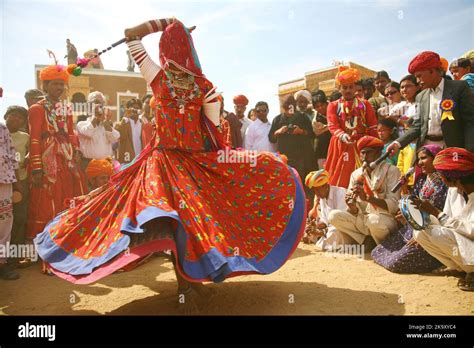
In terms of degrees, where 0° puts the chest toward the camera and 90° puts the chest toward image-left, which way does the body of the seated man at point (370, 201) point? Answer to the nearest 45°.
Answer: approximately 45°

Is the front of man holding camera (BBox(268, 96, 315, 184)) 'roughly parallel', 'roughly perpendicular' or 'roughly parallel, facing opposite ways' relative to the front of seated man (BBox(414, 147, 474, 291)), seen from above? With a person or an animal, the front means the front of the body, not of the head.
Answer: roughly perpendicular

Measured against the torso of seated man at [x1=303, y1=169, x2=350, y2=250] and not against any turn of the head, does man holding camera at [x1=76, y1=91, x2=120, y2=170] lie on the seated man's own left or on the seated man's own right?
on the seated man's own right

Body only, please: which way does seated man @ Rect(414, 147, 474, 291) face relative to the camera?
to the viewer's left

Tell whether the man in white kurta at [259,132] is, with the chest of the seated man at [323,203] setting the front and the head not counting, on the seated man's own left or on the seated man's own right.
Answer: on the seated man's own right

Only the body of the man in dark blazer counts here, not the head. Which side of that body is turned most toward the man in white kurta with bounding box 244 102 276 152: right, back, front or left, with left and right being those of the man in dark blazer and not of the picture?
right

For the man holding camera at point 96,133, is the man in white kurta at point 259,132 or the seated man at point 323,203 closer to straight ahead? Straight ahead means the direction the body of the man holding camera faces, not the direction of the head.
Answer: the seated man

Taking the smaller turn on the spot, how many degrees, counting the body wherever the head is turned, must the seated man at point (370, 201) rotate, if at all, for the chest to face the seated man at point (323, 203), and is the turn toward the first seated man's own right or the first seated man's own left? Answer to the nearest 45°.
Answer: approximately 90° to the first seated man's own right

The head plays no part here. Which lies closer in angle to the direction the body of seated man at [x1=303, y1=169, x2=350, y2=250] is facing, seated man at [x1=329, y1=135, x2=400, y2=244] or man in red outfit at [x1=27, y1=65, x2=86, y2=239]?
the man in red outfit

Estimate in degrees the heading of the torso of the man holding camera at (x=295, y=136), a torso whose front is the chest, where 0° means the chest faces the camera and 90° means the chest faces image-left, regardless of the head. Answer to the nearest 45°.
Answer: approximately 0°
